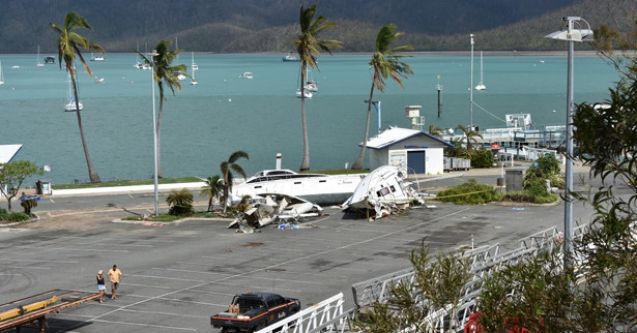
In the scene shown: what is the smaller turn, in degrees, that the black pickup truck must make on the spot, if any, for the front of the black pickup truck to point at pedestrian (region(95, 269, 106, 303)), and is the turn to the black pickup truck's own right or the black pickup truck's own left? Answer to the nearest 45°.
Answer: approximately 90° to the black pickup truck's own left

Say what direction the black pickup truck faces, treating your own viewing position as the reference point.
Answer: facing away from the viewer and to the right of the viewer

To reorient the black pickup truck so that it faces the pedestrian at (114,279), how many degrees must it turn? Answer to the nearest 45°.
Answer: approximately 90° to its left
